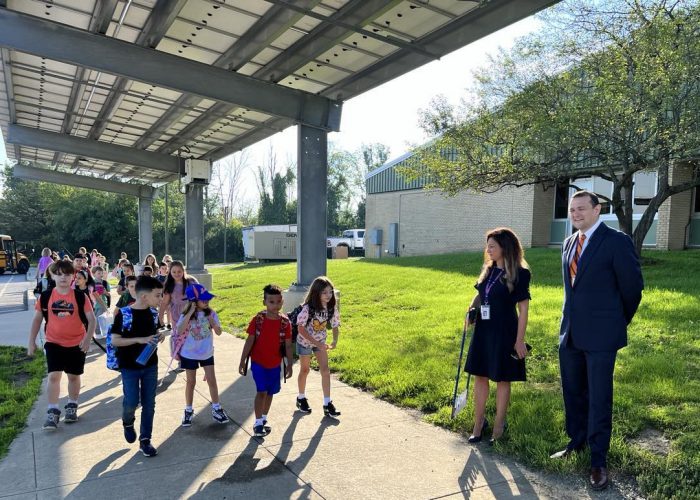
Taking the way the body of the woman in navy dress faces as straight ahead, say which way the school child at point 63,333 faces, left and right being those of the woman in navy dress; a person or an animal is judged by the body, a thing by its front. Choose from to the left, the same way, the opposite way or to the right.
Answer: to the left

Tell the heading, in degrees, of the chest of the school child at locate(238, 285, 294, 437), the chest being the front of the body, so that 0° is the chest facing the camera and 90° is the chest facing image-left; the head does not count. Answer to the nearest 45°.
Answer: approximately 0°

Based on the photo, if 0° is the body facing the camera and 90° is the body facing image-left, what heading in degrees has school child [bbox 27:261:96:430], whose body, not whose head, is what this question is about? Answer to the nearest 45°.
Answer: approximately 0°

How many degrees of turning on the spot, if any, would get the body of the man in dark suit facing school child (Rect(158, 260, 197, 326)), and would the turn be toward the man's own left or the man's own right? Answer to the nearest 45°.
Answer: approximately 45° to the man's own right

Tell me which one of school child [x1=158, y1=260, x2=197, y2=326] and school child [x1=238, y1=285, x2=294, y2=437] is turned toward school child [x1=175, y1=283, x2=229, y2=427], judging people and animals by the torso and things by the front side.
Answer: school child [x1=158, y1=260, x2=197, y2=326]

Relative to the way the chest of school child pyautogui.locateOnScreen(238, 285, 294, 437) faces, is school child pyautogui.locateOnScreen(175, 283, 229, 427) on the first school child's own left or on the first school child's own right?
on the first school child's own right

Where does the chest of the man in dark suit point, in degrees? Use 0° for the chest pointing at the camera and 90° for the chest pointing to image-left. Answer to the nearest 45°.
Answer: approximately 45°

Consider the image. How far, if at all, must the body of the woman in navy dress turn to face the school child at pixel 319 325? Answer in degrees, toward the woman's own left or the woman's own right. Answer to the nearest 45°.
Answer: approximately 45° to the woman's own right

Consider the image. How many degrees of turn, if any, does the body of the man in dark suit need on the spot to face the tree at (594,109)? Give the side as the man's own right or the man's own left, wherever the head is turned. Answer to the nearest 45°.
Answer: approximately 135° to the man's own right
